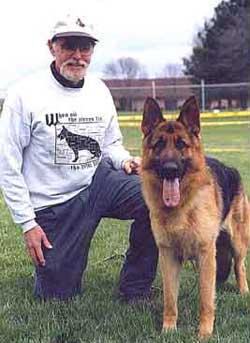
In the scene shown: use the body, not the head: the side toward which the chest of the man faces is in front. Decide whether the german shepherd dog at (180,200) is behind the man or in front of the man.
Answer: in front

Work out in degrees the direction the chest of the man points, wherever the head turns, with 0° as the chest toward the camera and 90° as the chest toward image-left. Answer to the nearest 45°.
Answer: approximately 315°

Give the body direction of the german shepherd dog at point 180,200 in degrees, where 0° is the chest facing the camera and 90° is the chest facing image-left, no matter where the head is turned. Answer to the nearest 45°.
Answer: approximately 45°

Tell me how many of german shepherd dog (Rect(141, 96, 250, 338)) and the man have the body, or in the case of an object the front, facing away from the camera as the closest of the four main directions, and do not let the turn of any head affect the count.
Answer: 0
